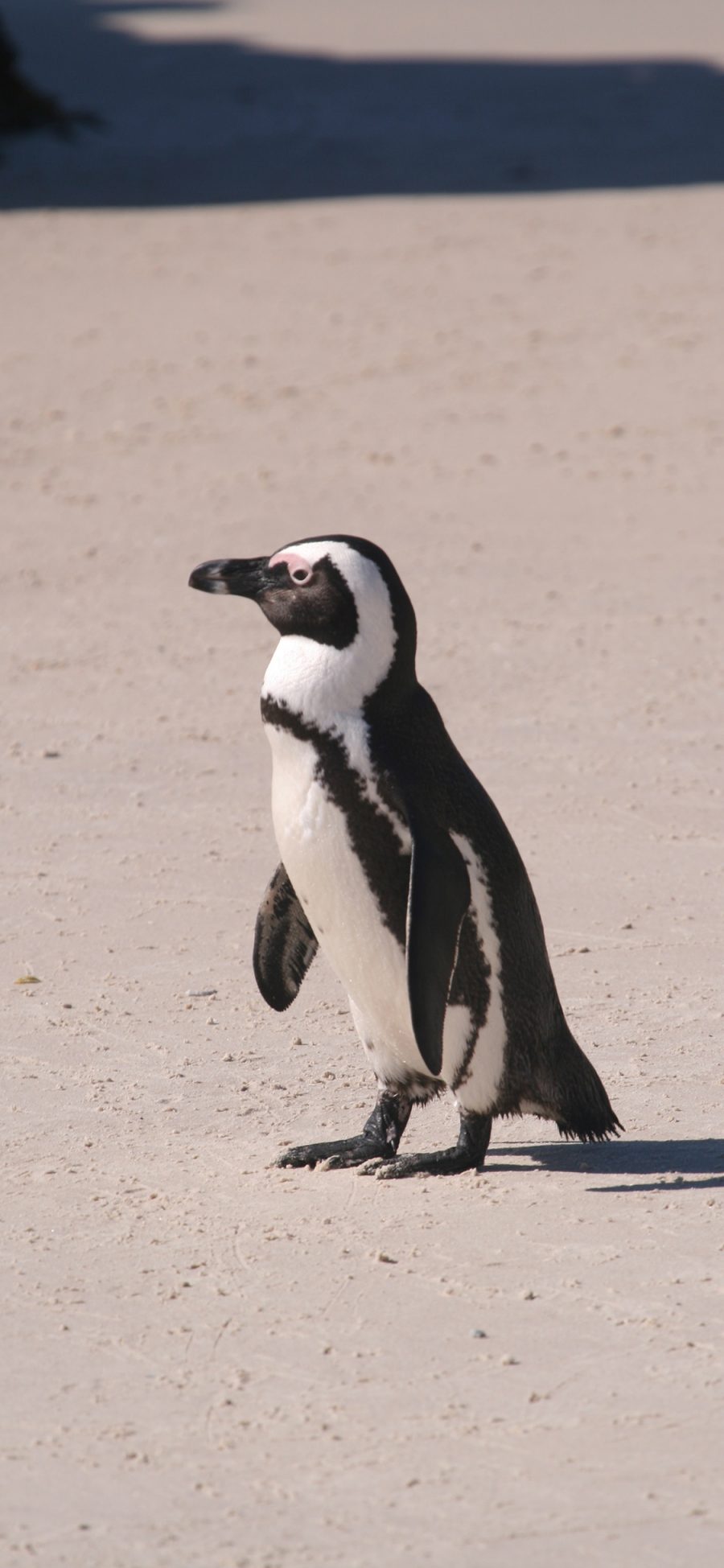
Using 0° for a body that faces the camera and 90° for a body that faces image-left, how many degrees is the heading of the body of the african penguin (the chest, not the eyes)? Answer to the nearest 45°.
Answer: approximately 90°
